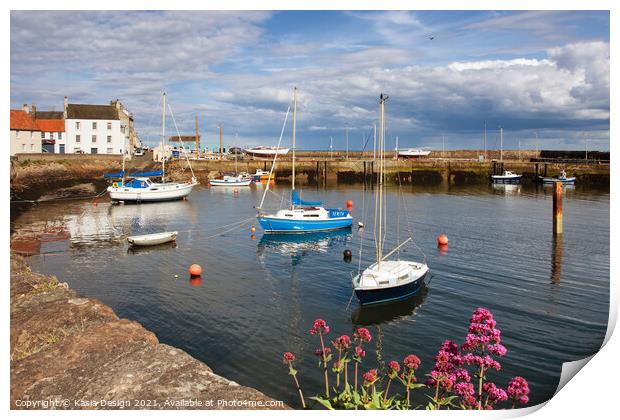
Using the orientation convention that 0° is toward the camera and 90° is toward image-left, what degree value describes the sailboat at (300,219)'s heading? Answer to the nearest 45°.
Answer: approximately 90°

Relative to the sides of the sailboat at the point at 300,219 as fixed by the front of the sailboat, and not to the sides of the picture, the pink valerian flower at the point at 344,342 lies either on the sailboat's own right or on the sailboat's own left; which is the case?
on the sailboat's own left

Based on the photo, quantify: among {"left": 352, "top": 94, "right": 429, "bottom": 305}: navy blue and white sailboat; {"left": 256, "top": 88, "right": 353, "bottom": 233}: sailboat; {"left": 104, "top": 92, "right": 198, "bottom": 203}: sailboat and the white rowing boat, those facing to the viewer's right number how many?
2

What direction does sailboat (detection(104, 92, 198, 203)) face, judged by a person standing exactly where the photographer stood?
facing to the right of the viewer

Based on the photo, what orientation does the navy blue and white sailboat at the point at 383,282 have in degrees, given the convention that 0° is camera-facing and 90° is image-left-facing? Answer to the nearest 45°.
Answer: approximately 45°
